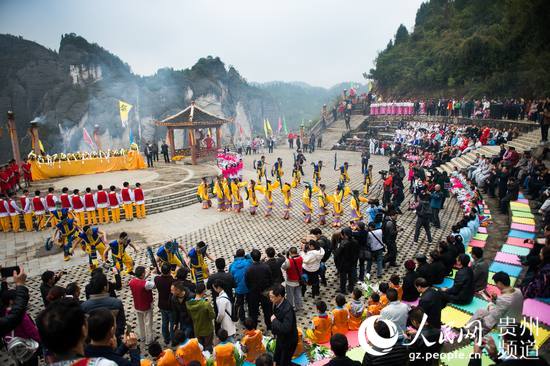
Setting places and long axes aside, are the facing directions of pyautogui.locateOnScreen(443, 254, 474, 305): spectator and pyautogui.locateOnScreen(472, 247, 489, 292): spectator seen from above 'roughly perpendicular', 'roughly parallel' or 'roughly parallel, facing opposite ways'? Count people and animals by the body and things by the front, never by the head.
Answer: roughly parallel

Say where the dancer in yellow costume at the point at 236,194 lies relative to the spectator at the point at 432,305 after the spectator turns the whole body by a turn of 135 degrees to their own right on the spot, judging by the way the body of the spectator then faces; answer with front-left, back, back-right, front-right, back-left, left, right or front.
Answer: back-left

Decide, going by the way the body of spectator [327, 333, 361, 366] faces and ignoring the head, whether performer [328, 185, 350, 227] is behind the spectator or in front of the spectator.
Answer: in front

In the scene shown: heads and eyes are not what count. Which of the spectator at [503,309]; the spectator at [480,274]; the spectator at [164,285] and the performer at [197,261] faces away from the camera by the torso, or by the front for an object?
the spectator at [164,285]

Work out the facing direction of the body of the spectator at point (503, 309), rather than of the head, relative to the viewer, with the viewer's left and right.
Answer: facing to the left of the viewer

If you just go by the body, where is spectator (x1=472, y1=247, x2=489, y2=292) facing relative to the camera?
to the viewer's left

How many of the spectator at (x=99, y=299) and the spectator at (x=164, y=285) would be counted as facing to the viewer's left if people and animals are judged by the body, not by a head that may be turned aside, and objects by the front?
0

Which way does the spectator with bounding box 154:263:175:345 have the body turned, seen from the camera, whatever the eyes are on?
away from the camera

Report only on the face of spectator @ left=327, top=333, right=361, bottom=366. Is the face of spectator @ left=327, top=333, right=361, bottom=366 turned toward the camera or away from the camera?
away from the camera

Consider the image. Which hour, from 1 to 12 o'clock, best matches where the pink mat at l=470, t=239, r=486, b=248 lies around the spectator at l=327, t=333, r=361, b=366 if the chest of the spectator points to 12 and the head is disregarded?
The pink mat is roughly at 1 o'clock from the spectator.

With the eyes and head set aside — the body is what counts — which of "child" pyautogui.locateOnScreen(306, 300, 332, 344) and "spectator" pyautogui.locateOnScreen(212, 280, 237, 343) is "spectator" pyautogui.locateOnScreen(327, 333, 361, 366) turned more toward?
the child

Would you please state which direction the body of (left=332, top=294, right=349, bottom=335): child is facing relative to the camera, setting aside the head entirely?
away from the camera

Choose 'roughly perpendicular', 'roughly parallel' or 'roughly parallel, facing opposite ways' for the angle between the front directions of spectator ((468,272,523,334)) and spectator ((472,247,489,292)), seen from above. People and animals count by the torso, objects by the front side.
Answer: roughly parallel

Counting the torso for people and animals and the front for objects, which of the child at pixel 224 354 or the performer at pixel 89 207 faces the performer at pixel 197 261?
the child

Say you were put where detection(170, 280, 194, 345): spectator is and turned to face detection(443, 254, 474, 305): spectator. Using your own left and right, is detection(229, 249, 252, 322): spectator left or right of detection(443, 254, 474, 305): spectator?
left

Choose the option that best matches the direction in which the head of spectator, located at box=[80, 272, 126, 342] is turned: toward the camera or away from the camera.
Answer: away from the camera
